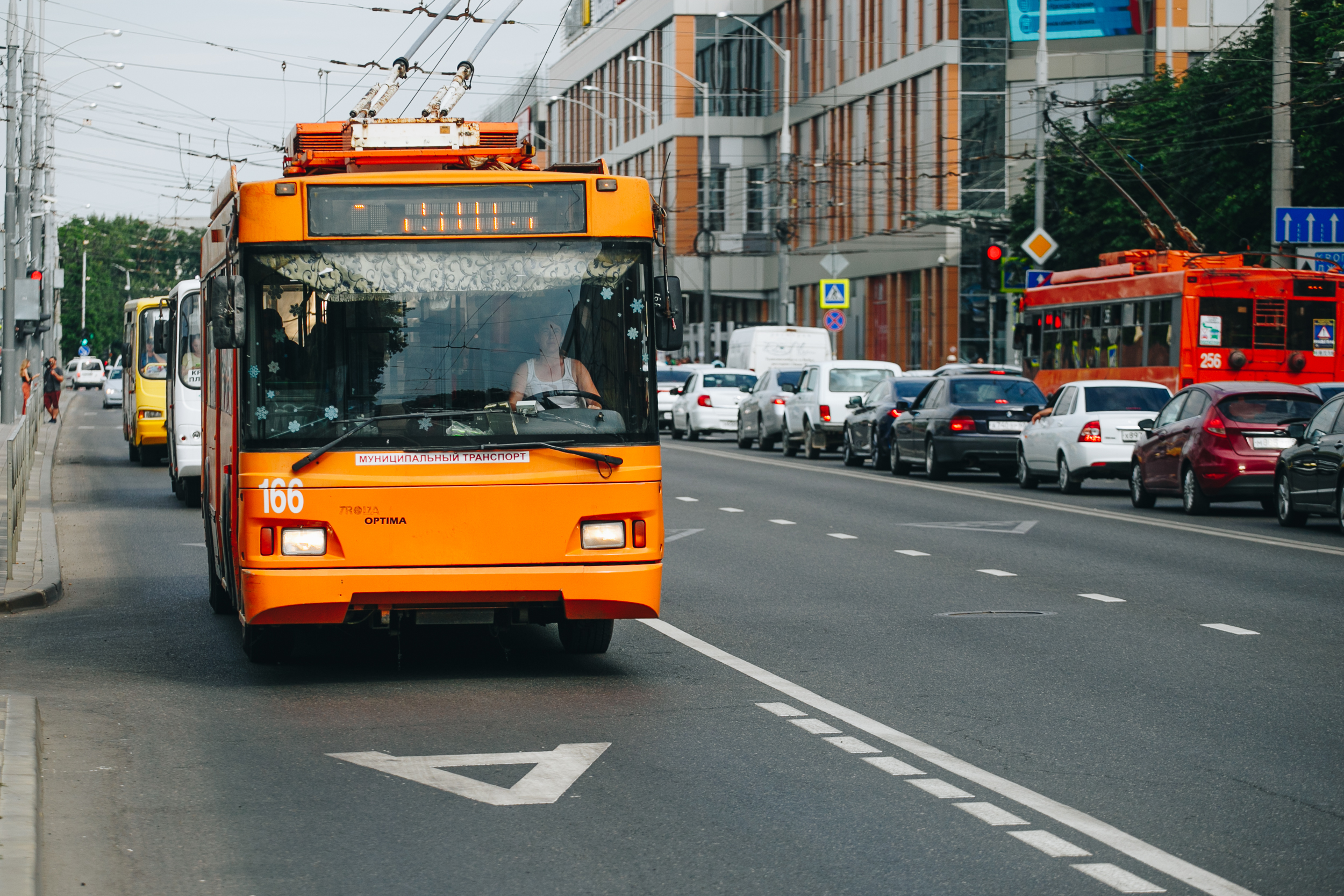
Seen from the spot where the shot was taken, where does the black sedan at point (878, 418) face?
facing away from the viewer and to the left of the viewer

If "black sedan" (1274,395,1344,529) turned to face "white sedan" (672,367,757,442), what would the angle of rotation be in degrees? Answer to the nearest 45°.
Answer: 0° — it already faces it

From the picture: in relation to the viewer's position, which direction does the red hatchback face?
facing away from the viewer and to the left of the viewer

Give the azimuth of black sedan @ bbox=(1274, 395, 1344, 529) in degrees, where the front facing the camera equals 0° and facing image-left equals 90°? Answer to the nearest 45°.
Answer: approximately 135°

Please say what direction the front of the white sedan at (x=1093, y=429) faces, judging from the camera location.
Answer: facing away from the viewer and to the left of the viewer

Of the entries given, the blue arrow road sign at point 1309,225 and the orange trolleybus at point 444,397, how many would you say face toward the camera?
2

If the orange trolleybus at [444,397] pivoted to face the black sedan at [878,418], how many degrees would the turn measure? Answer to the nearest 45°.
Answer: approximately 180°

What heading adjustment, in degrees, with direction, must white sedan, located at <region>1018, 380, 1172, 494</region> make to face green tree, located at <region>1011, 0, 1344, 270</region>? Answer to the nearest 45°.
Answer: approximately 45° to its right

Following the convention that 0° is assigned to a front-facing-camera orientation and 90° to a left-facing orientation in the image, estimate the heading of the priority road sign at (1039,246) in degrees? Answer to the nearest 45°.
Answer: approximately 0°

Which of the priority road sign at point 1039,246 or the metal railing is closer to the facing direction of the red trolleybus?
the priority road sign

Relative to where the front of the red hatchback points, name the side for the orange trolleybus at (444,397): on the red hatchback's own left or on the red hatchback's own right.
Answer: on the red hatchback's own left
